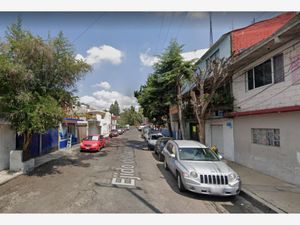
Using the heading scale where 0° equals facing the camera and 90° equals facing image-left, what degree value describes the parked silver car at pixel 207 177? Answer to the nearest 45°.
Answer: approximately 315°

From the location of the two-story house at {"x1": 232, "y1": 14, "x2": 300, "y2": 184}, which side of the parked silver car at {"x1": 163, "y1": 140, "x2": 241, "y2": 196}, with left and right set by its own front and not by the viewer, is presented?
left

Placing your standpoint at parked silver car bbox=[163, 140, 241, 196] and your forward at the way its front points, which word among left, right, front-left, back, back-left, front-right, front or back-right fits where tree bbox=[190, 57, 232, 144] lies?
back-left

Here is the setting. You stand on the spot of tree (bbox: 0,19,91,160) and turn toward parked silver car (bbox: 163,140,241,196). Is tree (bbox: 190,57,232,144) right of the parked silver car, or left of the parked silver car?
left

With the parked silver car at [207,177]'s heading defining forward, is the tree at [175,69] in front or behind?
behind
